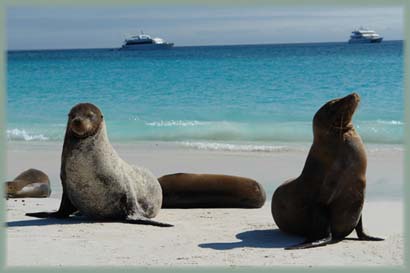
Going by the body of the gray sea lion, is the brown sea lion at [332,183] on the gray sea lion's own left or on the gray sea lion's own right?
on the gray sea lion's own left
